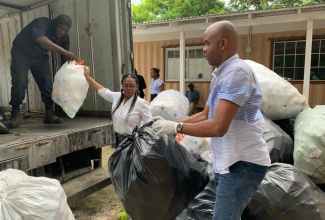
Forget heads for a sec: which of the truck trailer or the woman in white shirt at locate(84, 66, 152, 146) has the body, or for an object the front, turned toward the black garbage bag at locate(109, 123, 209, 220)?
the woman in white shirt

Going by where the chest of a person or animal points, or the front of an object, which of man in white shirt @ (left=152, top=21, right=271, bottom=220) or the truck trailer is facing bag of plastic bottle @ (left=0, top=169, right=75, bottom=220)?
the man in white shirt

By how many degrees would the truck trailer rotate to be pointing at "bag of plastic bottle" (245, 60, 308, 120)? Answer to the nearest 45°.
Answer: approximately 135° to its right

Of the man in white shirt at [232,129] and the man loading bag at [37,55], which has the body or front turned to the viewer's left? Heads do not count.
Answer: the man in white shirt

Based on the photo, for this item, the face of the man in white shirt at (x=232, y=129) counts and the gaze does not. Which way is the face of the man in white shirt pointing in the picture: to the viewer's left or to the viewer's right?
to the viewer's left

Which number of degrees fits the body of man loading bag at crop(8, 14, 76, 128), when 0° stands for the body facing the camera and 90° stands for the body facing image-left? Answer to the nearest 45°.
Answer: approximately 315°

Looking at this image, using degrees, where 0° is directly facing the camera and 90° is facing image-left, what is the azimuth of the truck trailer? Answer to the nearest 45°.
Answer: approximately 135°

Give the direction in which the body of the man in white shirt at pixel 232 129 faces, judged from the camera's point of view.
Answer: to the viewer's left

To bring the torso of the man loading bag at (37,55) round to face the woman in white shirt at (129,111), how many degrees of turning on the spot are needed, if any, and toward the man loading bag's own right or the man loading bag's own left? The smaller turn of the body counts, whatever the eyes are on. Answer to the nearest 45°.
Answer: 0° — they already face them

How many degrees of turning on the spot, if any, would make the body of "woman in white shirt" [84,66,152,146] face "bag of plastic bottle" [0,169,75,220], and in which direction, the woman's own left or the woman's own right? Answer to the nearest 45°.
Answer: approximately 45° to the woman's own right

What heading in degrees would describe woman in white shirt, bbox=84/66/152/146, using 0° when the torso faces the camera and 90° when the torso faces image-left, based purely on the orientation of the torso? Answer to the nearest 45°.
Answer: approximately 0°
